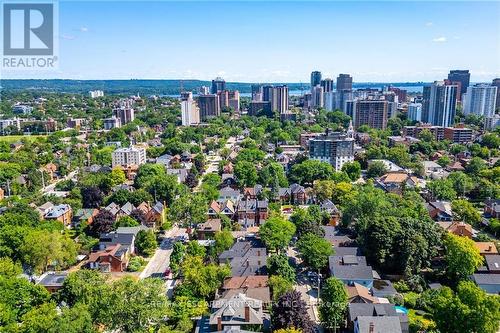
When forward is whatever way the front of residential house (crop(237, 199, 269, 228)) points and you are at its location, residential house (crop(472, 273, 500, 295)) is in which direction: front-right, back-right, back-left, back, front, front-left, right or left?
front-left

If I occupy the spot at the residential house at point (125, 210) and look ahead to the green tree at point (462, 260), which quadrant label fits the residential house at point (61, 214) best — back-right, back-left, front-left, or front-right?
back-right

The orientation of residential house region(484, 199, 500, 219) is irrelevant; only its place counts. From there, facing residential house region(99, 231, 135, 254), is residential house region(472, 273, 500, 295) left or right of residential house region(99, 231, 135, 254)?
left

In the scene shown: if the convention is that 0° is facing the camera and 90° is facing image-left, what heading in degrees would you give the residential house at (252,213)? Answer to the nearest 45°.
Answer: approximately 0°

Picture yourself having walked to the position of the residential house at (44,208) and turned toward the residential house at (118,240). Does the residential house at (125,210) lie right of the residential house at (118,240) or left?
left

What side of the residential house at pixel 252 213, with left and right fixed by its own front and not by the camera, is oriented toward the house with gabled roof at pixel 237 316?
front

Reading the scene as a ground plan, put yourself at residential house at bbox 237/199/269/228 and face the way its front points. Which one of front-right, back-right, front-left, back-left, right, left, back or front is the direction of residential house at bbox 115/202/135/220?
right

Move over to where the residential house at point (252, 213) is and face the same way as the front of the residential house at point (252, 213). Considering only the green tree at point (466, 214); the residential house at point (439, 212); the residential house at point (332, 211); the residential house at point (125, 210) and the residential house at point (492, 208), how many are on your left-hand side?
4

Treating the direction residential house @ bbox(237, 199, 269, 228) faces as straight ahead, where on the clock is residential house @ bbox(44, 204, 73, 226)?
residential house @ bbox(44, 204, 73, 226) is roughly at 3 o'clock from residential house @ bbox(237, 199, 269, 228).

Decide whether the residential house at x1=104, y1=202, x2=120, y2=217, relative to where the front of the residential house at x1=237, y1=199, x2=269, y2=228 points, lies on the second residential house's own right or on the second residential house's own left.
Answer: on the second residential house's own right

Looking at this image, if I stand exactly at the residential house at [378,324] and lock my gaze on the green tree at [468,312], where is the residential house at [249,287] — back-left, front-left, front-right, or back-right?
back-left

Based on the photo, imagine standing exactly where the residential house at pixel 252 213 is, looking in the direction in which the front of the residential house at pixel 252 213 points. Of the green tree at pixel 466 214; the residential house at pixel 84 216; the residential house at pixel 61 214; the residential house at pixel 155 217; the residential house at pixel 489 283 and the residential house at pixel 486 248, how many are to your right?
3

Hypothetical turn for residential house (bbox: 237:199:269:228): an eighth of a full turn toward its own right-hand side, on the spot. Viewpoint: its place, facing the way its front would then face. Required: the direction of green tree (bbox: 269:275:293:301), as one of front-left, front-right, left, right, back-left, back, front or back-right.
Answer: front-left

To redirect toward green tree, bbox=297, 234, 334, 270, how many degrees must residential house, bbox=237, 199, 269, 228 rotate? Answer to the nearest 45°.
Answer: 0° — it already faces it

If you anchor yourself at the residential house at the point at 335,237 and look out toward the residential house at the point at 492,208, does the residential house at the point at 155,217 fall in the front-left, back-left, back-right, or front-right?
back-left

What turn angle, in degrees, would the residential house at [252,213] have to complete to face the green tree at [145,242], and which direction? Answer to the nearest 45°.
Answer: approximately 45° to its right

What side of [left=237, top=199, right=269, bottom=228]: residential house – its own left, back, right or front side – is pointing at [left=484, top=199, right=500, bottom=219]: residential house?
left

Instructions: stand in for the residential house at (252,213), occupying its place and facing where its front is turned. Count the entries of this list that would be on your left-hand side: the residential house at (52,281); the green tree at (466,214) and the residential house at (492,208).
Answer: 2

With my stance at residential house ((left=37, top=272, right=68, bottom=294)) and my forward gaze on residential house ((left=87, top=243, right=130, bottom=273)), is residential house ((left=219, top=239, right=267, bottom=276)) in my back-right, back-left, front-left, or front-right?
front-right

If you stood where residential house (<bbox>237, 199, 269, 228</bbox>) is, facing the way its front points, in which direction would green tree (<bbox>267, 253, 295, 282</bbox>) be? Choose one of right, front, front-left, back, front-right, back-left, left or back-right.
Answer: front
